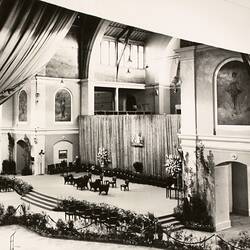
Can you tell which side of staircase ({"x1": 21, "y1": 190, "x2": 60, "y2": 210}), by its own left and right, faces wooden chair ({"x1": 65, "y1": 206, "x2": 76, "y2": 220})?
left

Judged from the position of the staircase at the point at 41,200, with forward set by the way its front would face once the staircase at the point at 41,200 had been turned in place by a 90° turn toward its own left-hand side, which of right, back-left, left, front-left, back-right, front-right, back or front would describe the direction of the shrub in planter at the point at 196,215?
front

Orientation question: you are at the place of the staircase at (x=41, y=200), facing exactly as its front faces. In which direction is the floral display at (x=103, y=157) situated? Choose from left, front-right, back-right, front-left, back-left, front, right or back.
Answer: back

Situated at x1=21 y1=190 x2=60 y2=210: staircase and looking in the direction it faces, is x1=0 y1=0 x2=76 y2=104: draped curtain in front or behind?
in front

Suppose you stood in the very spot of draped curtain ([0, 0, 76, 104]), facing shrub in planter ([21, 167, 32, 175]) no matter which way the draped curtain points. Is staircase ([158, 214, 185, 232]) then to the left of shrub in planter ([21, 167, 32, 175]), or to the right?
right

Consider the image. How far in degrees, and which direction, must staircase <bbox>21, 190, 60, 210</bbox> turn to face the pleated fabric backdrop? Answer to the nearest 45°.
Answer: approximately 180°

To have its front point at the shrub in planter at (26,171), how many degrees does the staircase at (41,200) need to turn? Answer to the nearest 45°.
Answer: approximately 135° to its right

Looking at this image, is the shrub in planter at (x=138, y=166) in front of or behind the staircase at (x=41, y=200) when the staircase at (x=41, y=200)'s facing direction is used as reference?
behind

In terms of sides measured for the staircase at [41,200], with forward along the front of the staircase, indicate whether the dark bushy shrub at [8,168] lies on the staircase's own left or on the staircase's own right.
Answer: on the staircase's own right

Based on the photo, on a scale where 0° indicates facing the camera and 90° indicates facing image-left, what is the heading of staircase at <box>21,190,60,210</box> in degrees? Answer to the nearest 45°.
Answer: approximately 45°

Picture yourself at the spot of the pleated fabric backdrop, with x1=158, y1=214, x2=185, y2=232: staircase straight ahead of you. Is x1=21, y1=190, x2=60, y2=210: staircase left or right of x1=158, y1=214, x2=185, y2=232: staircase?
right
